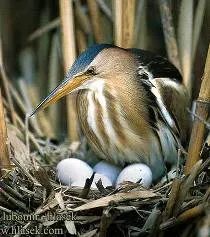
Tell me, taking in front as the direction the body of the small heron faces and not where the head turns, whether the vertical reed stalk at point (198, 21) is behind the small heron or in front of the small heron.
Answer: behind

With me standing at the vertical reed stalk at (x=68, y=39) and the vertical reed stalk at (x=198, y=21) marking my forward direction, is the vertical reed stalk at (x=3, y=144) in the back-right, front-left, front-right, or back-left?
back-right

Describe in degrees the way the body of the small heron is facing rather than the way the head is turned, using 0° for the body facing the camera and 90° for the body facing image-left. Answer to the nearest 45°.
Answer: approximately 45°
